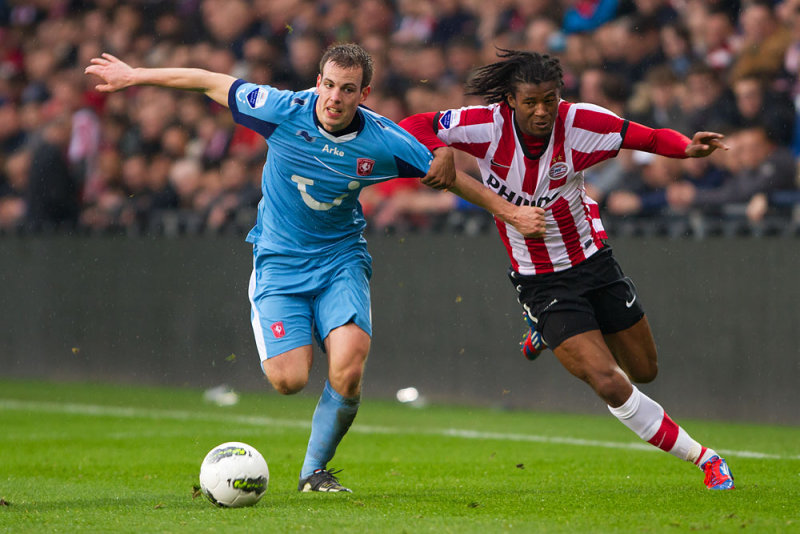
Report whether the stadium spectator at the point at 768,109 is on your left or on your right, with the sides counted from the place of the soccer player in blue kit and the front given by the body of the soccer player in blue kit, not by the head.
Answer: on your left

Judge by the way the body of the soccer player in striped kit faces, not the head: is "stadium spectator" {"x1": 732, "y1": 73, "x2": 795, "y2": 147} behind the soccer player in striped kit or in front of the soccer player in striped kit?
behind

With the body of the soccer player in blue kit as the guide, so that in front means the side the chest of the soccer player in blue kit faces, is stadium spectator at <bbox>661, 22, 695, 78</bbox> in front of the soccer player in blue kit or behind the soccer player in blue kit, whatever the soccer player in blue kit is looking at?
behind

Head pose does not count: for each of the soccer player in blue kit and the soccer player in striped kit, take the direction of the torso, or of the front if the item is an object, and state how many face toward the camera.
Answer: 2

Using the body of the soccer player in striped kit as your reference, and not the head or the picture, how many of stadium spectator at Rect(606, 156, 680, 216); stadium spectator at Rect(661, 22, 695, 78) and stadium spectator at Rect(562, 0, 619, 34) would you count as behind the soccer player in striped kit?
3

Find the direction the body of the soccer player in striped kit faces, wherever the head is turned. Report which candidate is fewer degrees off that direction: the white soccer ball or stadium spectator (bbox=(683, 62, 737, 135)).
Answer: the white soccer ball

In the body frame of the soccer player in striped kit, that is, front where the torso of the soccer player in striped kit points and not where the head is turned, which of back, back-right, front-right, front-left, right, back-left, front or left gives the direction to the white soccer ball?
front-right

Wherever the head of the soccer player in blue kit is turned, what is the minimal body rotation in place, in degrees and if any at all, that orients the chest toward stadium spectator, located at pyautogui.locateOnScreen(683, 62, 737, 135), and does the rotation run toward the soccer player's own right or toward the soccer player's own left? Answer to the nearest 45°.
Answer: approximately 135° to the soccer player's own left

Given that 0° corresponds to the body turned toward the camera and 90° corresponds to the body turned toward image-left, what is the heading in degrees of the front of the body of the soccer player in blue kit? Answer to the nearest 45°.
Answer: approximately 0°
